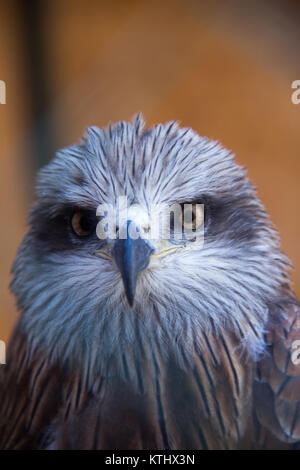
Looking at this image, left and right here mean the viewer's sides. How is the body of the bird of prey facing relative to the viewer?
facing the viewer
